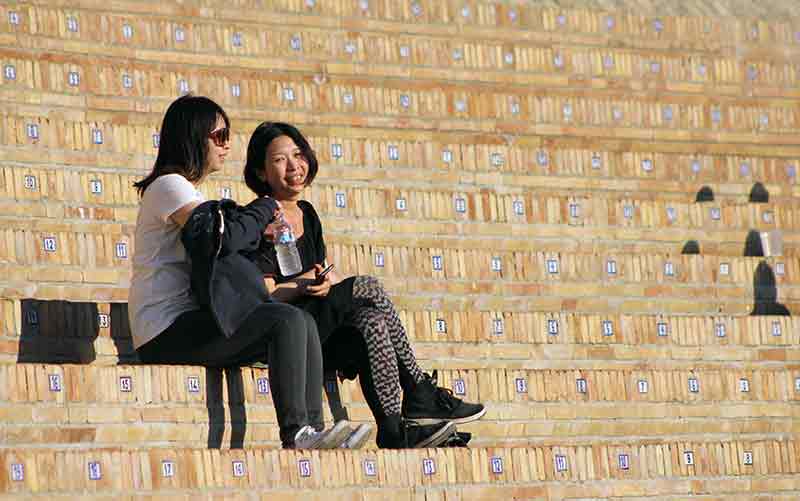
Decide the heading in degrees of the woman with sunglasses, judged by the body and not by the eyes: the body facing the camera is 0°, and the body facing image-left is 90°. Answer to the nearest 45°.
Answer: approximately 270°

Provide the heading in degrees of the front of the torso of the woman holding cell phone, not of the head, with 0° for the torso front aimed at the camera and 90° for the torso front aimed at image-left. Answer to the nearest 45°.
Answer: approximately 315°
